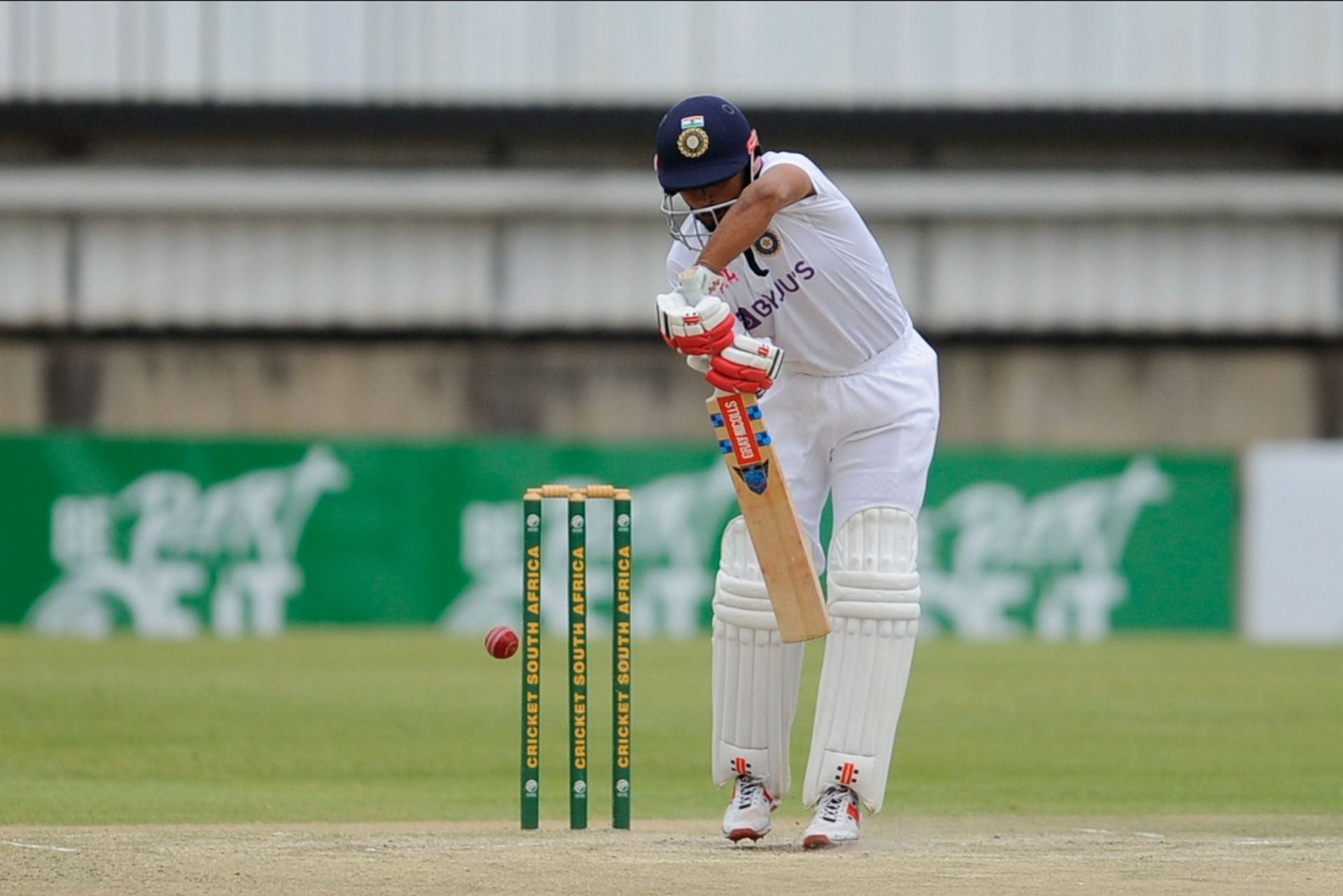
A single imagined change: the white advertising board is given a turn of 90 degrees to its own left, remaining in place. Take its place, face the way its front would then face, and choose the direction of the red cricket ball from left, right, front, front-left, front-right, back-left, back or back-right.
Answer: right

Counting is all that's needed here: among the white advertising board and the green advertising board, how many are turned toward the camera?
2

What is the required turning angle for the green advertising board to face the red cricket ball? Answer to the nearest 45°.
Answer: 0° — it already faces it

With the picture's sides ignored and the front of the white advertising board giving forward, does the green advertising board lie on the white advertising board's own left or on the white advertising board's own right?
on the white advertising board's own right

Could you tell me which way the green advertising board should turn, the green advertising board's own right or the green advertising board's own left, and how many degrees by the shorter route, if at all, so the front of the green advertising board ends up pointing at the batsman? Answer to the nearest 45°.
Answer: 0° — it already faces them

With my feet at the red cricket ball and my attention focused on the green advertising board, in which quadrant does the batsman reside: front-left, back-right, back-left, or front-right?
back-right

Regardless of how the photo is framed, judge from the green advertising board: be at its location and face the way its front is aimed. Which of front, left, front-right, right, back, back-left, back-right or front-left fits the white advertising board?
left

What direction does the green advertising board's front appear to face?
toward the camera

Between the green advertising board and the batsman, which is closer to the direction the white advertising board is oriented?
the batsman

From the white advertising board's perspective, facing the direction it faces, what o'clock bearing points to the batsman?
The batsman is roughly at 12 o'clock from the white advertising board.

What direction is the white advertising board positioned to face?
toward the camera
